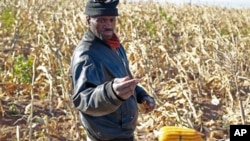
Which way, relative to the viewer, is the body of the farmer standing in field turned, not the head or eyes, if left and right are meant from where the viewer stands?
facing the viewer and to the right of the viewer
